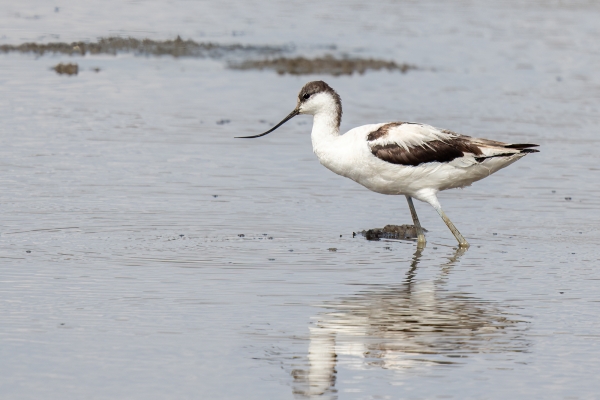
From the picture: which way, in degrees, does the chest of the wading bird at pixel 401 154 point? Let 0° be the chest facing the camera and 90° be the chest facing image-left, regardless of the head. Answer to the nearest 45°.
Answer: approximately 90°

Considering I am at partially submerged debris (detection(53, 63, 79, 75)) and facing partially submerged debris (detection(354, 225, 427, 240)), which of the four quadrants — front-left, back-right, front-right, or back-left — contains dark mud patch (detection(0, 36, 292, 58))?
back-left

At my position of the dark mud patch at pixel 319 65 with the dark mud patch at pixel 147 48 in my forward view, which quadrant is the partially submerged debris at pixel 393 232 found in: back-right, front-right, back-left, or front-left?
back-left

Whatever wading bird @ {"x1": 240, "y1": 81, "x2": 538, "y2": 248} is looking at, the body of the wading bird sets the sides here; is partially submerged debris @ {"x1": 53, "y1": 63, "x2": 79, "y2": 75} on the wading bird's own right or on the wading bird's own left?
on the wading bird's own right

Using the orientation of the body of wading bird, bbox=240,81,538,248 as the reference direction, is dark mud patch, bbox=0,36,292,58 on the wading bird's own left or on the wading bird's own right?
on the wading bird's own right

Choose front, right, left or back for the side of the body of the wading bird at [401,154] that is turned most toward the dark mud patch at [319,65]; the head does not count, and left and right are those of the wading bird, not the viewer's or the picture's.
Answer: right
